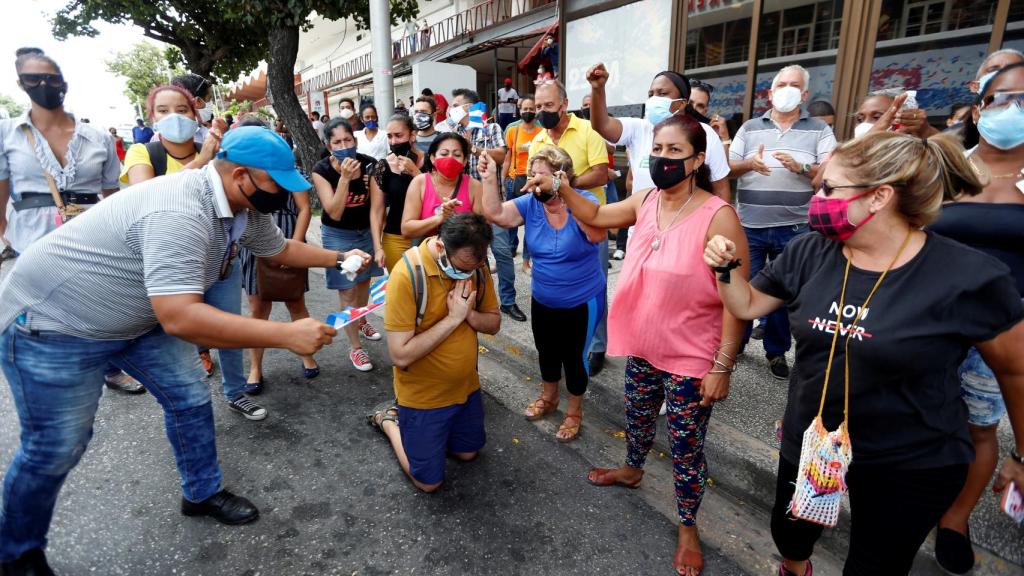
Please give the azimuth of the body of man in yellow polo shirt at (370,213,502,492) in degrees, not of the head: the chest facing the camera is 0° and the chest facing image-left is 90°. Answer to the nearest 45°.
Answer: approximately 315°

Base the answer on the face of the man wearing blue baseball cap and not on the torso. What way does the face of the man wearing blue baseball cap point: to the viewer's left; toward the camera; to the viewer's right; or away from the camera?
to the viewer's right

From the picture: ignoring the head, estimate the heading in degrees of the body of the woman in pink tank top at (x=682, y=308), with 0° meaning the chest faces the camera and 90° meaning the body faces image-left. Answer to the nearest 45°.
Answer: approximately 45°

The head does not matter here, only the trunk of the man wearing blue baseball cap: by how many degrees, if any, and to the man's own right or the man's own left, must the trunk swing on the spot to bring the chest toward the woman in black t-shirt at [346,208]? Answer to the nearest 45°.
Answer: approximately 45° to the man's own left

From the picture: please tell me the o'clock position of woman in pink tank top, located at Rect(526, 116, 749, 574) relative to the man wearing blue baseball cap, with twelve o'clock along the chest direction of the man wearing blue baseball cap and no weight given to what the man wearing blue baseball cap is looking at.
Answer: The woman in pink tank top is roughly at 1 o'clock from the man wearing blue baseball cap.

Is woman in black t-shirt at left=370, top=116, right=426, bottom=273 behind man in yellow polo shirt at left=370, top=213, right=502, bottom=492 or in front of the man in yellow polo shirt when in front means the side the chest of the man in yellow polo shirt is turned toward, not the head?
behind

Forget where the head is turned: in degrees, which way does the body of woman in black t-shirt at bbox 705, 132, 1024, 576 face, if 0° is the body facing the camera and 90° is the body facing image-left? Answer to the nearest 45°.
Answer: approximately 45°

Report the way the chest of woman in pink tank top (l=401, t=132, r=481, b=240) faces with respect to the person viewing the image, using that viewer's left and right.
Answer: facing the viewer

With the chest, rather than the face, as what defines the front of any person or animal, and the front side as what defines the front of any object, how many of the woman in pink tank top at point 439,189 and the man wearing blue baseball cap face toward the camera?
1

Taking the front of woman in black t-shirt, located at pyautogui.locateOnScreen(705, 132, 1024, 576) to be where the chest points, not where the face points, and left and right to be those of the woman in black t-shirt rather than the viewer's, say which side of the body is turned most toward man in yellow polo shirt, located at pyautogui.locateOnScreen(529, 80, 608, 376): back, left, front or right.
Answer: right

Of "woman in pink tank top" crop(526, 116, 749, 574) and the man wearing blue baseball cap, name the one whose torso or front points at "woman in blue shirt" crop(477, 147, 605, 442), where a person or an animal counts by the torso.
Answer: the man wearing blue baseball cap
